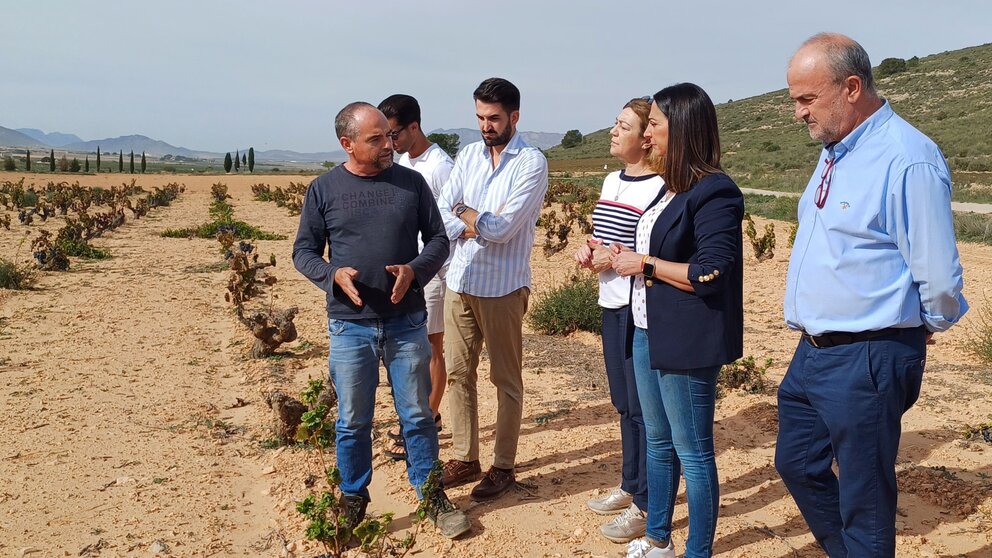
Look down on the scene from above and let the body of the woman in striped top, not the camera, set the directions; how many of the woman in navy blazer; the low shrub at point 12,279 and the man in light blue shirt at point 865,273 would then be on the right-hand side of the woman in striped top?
1

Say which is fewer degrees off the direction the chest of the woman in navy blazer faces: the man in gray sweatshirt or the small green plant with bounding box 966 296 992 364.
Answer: the man in gray sweatshirt

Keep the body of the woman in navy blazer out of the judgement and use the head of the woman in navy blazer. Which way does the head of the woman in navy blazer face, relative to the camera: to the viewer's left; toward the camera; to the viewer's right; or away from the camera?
to the viewer's left

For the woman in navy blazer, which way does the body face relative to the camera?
to the viewer's left

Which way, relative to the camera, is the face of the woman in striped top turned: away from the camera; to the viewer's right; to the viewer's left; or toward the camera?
to the viewer's left

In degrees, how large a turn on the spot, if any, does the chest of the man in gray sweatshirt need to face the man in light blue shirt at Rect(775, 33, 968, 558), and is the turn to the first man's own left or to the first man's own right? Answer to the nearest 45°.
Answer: approximately 45° to the first man's own left

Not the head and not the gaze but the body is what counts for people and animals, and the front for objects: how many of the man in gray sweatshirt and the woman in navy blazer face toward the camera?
1
